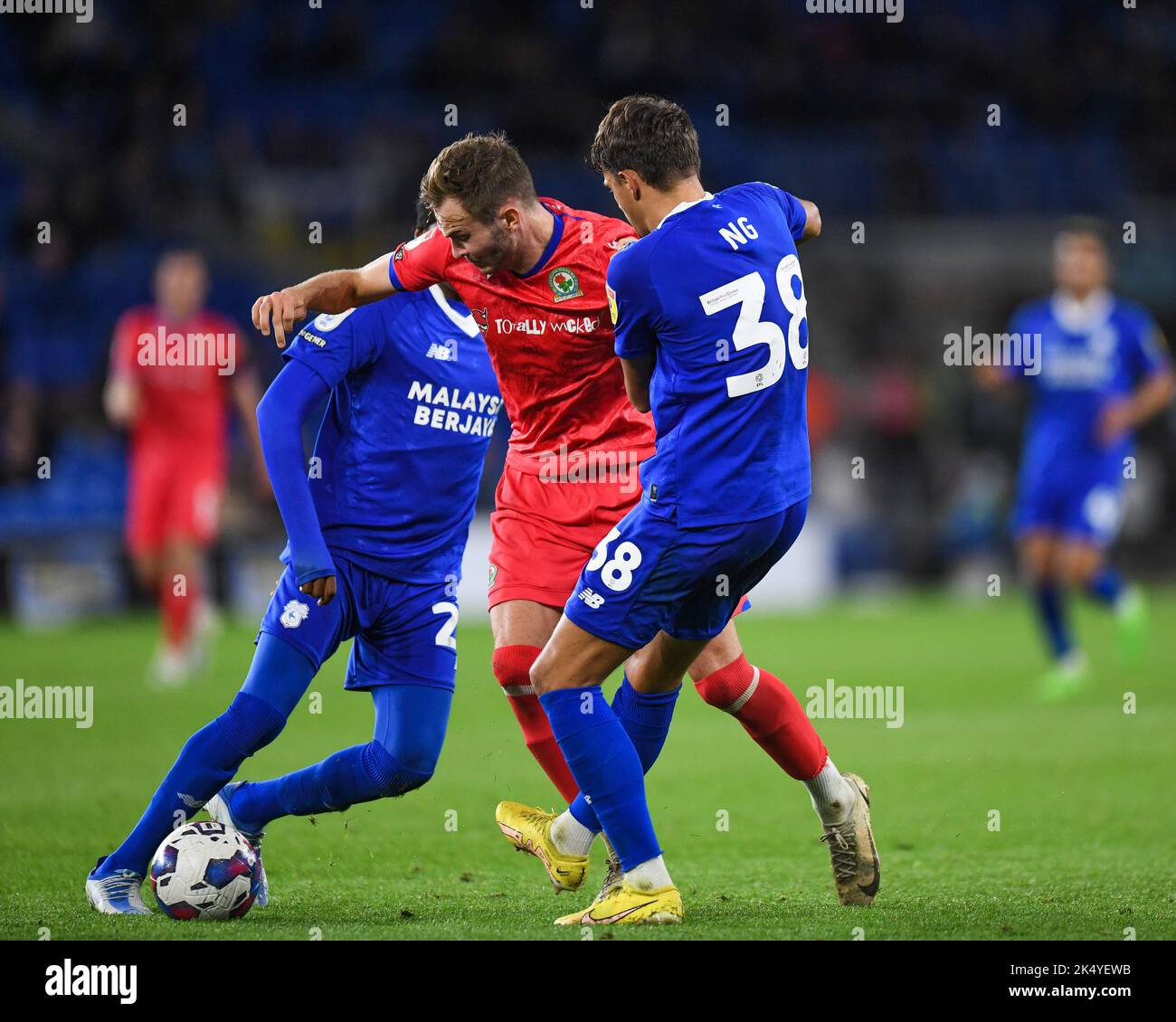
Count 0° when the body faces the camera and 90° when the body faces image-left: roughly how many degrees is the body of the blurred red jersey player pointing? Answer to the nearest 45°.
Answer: approximately 0°

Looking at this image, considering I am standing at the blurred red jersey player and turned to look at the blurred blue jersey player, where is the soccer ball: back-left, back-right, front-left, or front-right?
front-right

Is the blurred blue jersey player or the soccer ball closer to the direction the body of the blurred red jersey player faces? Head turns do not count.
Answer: the soccer ball

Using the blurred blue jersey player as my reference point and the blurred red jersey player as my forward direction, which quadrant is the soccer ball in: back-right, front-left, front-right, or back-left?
front-left

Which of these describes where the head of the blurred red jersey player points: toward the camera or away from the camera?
toward the camera

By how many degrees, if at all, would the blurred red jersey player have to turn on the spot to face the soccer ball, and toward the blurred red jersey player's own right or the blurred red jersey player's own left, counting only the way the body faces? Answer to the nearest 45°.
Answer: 0° — they already face it

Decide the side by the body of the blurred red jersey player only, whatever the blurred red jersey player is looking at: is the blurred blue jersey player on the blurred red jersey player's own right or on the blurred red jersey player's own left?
on the blurred red jersey player's own left

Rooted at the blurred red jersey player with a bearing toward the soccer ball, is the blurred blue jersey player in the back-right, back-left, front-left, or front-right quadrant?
front-left
